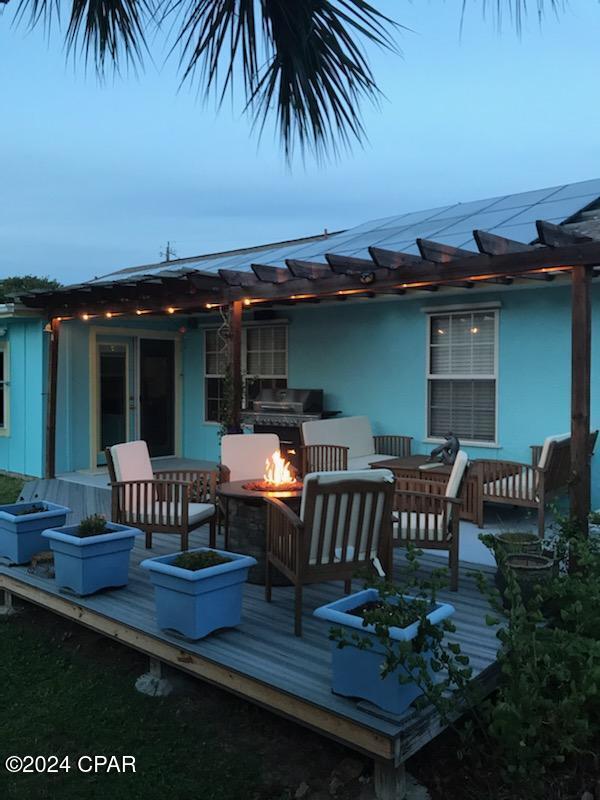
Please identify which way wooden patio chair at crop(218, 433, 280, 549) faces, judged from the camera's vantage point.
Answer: facing the viewer

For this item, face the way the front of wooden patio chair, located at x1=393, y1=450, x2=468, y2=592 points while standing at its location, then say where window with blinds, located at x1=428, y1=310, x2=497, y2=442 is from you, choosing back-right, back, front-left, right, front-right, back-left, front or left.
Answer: right

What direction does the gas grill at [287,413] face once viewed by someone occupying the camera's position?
facing the viewer and to the left of the viewer

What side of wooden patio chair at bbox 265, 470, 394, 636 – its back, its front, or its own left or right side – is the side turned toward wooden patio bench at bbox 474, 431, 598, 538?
right

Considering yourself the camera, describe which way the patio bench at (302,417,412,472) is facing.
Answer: facing the viewer and to the right of the viewer

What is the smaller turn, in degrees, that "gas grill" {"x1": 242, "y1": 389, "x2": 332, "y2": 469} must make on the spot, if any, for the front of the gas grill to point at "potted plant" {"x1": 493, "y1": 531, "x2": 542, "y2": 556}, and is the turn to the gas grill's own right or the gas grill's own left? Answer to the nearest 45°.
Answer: approximately 45° to the gas grill's own left

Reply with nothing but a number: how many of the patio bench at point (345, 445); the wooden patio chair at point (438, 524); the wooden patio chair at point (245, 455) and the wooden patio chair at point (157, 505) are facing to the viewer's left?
1

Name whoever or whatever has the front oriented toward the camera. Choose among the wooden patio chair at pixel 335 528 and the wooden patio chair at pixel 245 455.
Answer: the wooden patio chair at pixel 245 455

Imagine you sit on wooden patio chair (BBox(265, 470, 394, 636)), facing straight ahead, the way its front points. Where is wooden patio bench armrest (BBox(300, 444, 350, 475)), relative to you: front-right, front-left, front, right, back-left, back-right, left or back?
front-right

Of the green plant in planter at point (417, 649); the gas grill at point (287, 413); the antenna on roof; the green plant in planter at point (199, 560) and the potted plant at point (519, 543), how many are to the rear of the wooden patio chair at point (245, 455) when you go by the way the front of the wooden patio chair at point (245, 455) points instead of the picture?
2

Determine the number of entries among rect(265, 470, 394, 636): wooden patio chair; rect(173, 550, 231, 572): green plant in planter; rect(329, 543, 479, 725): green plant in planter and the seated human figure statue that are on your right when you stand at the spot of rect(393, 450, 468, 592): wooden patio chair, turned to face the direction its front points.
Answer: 1

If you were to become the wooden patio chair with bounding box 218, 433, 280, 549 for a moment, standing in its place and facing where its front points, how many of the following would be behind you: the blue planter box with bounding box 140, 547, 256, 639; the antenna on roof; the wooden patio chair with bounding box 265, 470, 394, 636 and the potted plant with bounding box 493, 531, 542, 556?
1

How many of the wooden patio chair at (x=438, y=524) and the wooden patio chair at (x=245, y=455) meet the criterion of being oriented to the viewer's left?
1

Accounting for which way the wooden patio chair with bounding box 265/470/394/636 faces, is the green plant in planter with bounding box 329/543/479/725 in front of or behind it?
behind

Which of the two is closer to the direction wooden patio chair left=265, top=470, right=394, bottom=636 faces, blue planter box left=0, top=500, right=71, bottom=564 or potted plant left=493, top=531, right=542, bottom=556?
the blue planter box

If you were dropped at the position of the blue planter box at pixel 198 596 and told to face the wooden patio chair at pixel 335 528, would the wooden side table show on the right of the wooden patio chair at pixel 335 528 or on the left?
left

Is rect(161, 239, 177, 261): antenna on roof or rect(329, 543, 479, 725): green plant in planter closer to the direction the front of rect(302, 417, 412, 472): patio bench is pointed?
the green plant in planter

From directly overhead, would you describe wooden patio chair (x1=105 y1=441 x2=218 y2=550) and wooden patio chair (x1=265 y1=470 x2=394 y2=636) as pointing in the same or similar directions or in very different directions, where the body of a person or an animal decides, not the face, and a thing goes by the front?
very different directions

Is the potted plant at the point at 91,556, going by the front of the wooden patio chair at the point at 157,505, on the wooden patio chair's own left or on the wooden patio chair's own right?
on the wooden patio chair's own right

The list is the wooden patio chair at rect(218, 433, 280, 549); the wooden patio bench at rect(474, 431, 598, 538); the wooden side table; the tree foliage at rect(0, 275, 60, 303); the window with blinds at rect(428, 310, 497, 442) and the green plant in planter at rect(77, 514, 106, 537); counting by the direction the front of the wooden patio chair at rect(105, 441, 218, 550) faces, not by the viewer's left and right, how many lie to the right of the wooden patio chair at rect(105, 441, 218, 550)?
1

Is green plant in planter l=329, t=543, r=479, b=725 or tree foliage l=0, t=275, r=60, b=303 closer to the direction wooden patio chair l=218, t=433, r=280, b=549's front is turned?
the green plant in planter
